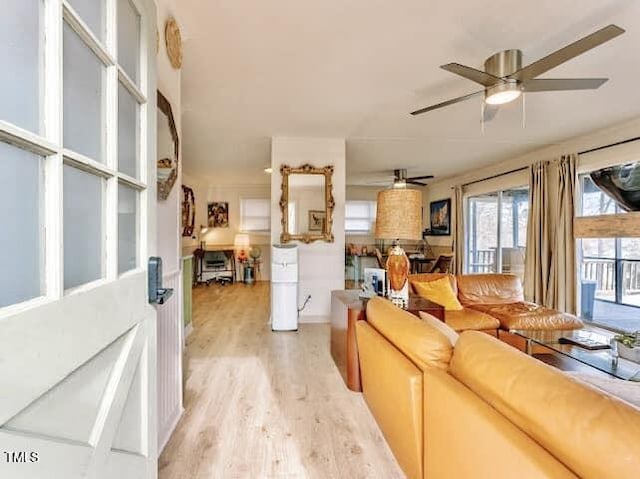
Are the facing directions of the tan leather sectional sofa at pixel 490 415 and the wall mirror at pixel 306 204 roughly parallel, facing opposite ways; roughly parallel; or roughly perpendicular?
roughly perpendicular

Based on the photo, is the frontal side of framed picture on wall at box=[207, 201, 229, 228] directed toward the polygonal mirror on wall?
yes

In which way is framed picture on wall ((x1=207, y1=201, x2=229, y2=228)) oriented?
toward the camera

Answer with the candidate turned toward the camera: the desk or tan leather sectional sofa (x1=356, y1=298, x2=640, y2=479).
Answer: the desk

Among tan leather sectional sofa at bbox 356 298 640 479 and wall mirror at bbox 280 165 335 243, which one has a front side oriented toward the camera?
the wall mirror

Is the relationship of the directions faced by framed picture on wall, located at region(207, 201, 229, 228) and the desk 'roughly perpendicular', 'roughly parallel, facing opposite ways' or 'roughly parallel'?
roughly parallel

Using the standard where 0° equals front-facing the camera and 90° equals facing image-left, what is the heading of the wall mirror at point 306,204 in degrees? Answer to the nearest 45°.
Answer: approximately 0°

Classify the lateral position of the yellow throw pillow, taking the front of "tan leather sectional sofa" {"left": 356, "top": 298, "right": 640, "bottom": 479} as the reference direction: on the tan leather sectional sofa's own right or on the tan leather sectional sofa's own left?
on the tan leather sectional sofa's own left

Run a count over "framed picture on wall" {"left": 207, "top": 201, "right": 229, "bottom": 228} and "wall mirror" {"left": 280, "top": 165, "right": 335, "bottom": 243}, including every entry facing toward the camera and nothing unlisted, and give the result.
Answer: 2

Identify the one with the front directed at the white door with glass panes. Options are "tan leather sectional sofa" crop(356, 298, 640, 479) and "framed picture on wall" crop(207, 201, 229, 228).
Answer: the framed picture on wall

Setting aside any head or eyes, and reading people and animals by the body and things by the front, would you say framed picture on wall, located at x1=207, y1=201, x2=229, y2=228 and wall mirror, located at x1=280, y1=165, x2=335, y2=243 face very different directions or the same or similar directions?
same or similar directions

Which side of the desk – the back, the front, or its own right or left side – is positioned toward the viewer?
front

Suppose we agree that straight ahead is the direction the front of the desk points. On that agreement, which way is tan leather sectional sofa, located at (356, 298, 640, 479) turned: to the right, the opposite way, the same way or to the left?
to the left

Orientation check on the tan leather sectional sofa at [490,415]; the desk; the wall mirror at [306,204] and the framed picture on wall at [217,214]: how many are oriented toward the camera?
3
